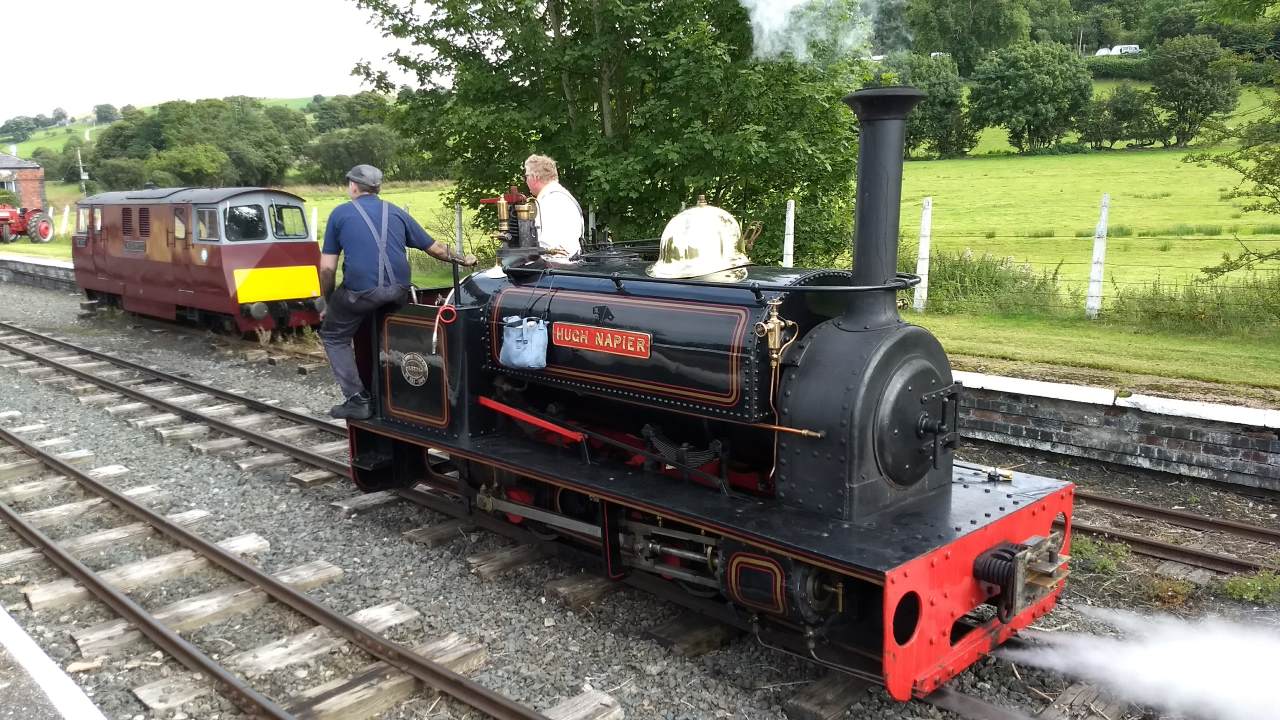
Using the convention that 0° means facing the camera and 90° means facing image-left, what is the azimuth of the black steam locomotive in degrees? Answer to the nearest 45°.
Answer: approximately 315°

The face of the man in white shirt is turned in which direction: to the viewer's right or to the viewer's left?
to the viewer's left

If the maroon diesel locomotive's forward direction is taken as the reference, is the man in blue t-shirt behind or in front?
in front

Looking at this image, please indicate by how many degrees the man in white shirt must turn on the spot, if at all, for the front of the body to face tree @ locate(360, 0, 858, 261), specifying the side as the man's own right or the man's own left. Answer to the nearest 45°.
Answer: approximately 90° to the man's own right

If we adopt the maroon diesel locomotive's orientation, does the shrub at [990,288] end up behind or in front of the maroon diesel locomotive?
in front

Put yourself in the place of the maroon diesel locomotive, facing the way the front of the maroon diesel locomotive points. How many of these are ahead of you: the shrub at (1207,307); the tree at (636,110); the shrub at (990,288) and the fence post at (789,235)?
4

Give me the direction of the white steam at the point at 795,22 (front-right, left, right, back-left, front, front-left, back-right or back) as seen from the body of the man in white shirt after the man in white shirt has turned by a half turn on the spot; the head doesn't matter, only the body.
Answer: front-left

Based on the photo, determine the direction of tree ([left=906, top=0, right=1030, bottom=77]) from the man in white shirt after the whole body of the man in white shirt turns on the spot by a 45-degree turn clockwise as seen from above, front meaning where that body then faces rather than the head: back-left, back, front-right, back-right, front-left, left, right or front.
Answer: right

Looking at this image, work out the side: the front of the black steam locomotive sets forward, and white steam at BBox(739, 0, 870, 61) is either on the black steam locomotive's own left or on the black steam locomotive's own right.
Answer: on the black steam locomotive's own left

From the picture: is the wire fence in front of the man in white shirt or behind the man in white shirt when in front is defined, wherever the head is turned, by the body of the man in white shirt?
behind

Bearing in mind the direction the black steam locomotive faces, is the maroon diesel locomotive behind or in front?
behind

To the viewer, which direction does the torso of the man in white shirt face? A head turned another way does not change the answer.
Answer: to the viewer's left

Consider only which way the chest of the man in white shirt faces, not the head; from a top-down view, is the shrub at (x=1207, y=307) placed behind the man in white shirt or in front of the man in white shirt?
behind

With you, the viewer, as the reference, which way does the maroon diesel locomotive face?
facing the viewer and to the right of the viewer
